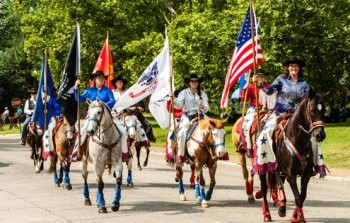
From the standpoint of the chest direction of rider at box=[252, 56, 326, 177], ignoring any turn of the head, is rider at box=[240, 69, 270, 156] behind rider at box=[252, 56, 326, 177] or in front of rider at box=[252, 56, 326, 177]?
behind

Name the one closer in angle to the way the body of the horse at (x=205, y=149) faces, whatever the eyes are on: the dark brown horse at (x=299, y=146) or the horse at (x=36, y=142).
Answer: the dark brown horse

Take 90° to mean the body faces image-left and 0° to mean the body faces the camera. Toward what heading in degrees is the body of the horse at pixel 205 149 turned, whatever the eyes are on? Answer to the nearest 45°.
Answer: approximately 315°

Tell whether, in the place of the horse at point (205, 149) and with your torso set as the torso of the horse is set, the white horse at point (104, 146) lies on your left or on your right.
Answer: on your right

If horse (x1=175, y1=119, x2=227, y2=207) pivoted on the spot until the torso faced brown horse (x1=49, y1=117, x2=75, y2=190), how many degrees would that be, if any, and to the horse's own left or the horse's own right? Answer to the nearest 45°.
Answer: approximately 180°

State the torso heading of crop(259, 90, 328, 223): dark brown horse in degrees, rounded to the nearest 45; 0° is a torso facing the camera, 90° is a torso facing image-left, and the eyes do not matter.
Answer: approximately 315°

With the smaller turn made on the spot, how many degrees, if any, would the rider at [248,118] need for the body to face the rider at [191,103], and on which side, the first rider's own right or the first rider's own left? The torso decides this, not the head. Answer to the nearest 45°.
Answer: approximately 135° to the first rider's own right
